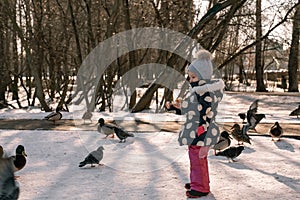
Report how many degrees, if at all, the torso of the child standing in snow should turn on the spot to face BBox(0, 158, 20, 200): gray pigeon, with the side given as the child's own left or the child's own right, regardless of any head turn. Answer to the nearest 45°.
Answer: approximately 45° to the child's own left

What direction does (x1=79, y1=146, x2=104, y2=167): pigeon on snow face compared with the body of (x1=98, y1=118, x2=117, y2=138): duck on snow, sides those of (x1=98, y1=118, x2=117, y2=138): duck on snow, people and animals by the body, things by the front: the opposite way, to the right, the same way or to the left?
the opposite way

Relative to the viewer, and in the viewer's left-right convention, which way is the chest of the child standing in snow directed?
facing to the left of the viewer

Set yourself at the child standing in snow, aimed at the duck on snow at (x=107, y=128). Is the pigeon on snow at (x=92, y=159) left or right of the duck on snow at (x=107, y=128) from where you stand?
left
